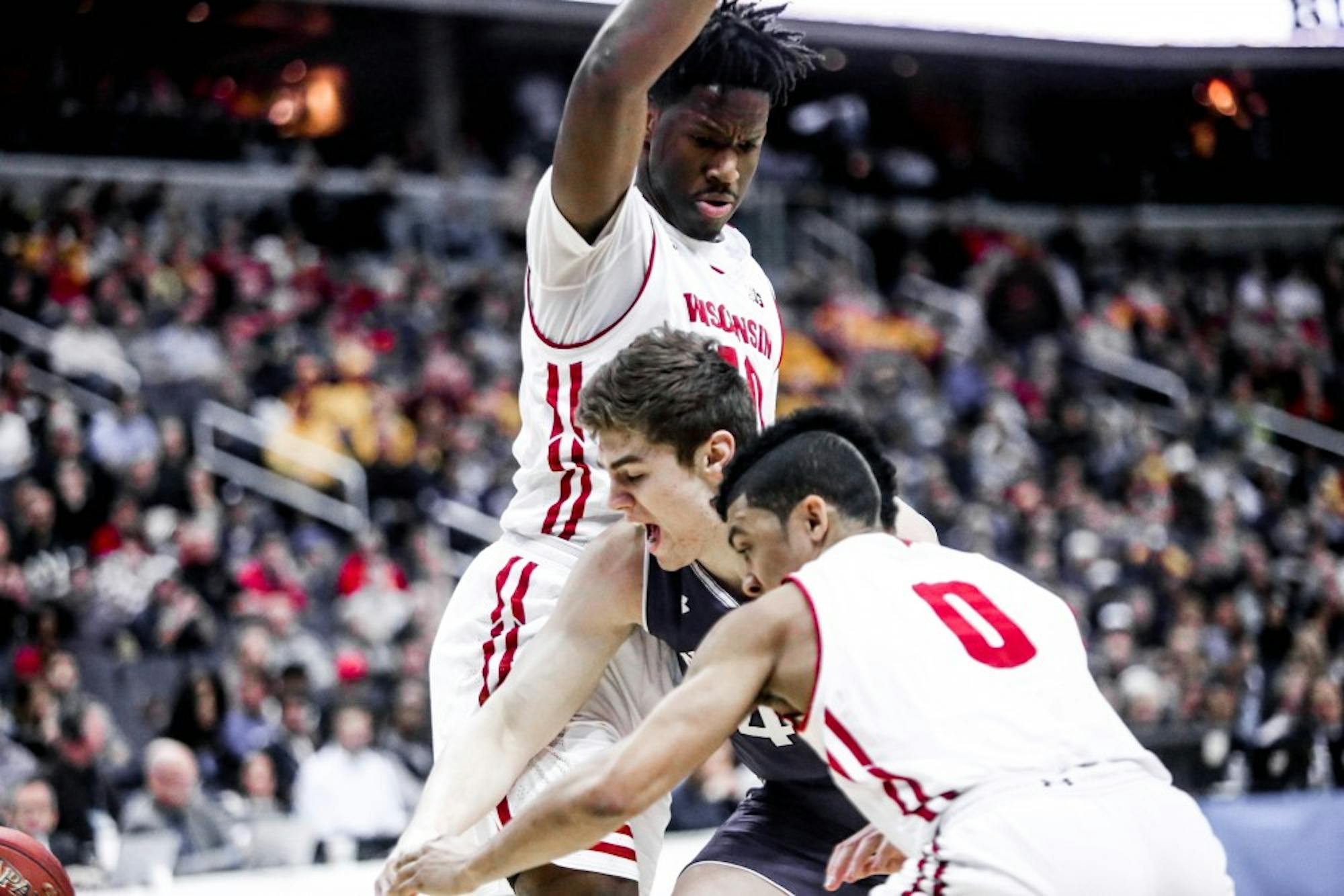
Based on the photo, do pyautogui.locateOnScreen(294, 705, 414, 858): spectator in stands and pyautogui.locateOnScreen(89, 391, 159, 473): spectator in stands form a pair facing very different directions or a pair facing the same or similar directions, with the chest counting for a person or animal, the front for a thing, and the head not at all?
same or similar directions

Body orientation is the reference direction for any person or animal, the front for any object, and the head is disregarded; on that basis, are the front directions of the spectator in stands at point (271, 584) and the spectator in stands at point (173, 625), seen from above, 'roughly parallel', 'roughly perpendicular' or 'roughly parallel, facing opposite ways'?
roughly parallel

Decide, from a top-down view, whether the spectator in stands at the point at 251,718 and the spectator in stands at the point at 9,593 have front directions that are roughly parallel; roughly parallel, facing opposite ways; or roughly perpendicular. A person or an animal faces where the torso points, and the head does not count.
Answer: roughly parallel

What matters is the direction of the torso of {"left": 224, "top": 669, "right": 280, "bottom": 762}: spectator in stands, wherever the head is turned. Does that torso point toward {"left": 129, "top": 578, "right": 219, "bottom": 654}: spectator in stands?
no

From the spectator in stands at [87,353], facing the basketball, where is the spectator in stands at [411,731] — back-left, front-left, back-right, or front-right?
front-left

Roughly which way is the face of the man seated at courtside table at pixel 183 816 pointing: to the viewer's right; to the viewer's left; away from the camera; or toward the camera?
toward the camera

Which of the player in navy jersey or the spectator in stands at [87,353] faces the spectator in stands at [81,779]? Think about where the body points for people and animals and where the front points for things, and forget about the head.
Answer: the spectator in stands at [87,353]

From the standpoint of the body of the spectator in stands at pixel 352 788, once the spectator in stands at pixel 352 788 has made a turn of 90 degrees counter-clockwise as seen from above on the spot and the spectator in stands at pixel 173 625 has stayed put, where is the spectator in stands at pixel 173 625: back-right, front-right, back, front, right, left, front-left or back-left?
back-left

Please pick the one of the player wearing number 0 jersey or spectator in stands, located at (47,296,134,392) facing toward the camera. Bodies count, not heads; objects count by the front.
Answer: the spectator in stands

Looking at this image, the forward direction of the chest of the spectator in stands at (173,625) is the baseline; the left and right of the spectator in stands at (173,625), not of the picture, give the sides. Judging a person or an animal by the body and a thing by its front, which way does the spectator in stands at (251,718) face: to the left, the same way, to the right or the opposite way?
the same way

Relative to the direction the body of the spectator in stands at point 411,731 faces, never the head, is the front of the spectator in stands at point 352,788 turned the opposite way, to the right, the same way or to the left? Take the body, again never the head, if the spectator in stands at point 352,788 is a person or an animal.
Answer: the same way

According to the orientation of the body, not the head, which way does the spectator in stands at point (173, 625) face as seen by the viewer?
toward the camera

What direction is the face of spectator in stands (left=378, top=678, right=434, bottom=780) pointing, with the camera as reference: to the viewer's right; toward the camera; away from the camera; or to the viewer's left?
toward the camera

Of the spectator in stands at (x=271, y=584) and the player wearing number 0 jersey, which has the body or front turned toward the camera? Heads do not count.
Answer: the spectator in stands

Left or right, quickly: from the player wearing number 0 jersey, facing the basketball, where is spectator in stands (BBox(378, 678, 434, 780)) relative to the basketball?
right

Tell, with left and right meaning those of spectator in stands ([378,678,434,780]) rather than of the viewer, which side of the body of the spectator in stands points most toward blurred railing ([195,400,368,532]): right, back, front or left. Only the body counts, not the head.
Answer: back

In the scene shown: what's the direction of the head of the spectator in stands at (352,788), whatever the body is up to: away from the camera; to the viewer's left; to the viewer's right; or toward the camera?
toward the camera

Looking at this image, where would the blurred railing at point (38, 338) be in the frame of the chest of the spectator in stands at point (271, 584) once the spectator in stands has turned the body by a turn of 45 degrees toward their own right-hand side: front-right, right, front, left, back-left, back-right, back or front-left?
right

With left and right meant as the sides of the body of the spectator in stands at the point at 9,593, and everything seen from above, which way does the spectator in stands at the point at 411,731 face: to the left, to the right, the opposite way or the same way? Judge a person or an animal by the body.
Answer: the same way

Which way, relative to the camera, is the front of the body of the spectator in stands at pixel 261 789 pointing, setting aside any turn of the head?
toward the camera

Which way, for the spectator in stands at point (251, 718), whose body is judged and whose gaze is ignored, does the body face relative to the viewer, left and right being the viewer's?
facing the viewer

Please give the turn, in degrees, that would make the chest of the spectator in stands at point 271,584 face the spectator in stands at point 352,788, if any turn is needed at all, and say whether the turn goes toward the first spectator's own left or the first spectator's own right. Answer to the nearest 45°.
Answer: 0° — they already face them
